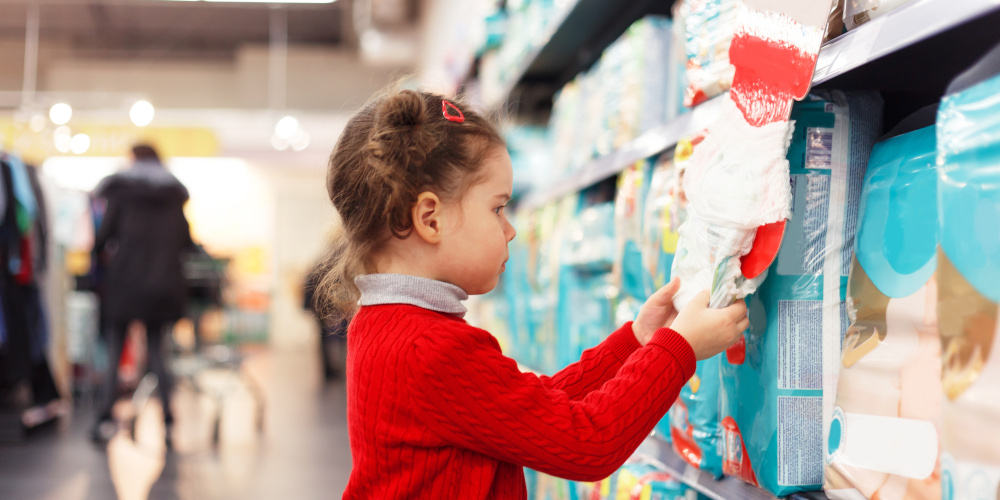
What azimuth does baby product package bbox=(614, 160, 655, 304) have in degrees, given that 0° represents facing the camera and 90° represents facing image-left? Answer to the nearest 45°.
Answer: approximately 45°

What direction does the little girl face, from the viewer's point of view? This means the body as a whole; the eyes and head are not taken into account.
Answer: to the viewer's right

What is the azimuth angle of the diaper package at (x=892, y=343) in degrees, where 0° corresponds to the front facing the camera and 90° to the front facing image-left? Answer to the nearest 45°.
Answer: approximately 45°

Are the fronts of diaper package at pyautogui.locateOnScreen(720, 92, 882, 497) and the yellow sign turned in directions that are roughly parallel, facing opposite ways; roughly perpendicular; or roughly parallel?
roughly perpendicular

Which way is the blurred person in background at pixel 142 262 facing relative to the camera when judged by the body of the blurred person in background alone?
away from the camera

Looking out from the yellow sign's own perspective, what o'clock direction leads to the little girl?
The little girl is roughly at 12 o'clock from the yellow sign.

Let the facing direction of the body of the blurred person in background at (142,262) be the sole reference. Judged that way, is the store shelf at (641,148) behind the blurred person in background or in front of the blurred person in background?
behind

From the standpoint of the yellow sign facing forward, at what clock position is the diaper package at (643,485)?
The diaper package is roughly at 12 o'clock from the yellow sign.
